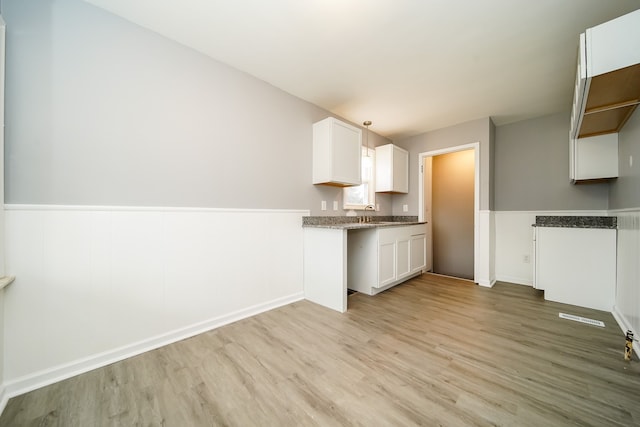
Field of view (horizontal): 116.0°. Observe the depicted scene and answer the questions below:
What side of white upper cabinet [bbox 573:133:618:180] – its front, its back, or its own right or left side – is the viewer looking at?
left

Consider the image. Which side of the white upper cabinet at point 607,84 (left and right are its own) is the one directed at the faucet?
front

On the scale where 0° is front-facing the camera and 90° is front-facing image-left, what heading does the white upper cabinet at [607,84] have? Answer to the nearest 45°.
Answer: approximately 90°

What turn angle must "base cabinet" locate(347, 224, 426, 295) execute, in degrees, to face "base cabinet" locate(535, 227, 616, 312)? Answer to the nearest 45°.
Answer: approximately 45° to its left

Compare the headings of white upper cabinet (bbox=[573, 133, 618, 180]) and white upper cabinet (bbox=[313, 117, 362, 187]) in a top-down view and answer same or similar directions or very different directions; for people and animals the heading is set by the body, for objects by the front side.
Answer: very different directions

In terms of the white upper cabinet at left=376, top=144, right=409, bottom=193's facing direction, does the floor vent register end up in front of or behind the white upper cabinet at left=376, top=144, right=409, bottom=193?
in front

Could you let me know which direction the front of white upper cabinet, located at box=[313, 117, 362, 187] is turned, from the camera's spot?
facing the viewer and to the right of the viewer

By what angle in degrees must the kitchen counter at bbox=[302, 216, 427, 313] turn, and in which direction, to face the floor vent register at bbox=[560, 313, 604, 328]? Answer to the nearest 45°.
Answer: approximately 45° to its left
